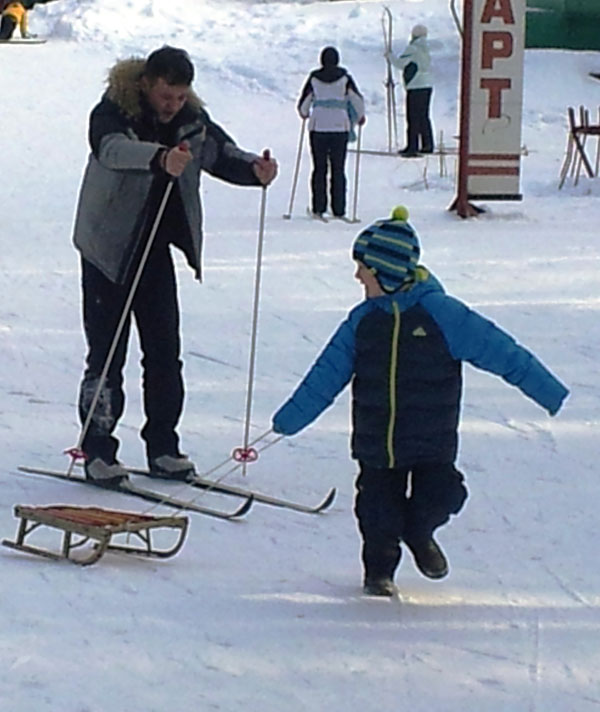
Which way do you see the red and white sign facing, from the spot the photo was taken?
facing the viewer

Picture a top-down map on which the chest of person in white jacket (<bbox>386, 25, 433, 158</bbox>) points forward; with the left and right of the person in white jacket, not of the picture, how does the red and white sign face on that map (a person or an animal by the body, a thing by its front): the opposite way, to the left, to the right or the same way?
to the left

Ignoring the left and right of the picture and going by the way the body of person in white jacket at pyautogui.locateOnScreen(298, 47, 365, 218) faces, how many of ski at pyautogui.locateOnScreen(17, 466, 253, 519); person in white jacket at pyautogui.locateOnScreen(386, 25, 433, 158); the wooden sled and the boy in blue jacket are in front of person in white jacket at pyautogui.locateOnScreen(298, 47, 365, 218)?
1

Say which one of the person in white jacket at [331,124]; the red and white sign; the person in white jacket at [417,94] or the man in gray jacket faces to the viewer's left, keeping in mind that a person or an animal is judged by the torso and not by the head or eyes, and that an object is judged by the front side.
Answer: the person in white jacket at [417,94]

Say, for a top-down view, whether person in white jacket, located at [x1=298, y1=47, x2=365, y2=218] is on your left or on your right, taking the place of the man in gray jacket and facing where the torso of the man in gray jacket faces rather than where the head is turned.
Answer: on your left

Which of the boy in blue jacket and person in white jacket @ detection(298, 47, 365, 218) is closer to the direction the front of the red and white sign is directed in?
the boy in blue jacket

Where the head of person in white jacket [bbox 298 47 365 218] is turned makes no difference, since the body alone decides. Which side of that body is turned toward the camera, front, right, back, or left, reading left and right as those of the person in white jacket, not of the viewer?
back

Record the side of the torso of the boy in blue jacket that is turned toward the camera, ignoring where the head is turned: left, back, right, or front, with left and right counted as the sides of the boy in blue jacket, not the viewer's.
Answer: front

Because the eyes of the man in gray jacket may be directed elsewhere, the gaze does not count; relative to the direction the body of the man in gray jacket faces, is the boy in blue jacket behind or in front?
in front

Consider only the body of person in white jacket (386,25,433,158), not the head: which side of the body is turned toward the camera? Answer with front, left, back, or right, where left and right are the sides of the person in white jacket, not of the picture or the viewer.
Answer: left

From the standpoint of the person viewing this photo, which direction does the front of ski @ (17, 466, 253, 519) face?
facing the viewer and to the right of the viewer

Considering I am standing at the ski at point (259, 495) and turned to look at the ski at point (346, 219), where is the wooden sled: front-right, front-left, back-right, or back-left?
back-left

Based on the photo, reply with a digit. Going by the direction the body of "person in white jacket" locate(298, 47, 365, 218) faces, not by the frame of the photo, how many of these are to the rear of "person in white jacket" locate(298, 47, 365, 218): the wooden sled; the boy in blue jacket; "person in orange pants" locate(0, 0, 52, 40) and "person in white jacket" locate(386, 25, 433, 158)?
2

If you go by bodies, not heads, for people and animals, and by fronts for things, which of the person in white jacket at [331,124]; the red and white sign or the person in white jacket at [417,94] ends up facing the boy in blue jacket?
the red and white sign

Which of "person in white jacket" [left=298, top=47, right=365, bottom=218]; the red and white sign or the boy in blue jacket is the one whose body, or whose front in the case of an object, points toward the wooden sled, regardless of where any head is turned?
the red and white sign

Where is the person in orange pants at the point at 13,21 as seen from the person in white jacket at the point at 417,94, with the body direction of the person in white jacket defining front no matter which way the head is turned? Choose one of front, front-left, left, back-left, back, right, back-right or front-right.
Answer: front-right
